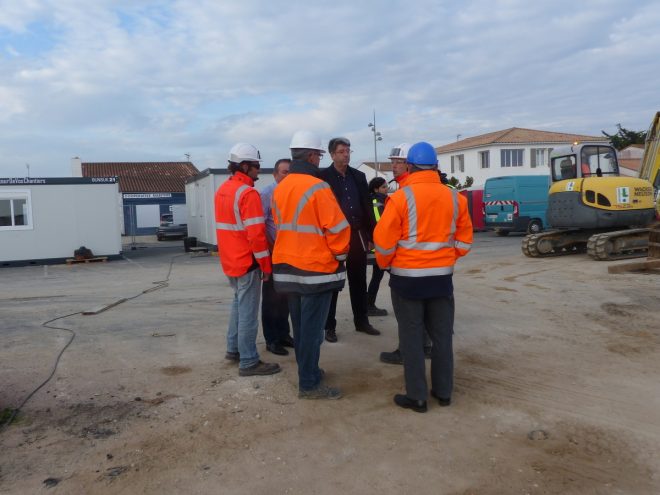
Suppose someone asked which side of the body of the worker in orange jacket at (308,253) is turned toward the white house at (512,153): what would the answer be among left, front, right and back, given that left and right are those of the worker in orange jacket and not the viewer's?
front

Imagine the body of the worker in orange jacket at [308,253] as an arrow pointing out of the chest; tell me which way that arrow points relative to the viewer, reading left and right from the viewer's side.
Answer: facing away from the viewer and to the right of the viewer

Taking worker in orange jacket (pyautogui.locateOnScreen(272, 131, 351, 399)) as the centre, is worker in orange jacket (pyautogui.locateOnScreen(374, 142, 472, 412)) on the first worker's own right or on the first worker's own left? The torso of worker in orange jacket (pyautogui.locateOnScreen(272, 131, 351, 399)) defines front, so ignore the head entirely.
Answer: on the first worker's own right

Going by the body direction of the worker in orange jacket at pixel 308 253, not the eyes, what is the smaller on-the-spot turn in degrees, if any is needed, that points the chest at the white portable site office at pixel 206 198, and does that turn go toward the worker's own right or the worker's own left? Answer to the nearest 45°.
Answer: approximately 45° to the worker's own left

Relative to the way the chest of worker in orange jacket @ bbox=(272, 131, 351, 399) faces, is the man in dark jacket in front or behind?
in front

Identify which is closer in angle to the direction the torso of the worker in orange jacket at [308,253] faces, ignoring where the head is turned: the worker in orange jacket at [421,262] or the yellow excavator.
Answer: the yellow excavator

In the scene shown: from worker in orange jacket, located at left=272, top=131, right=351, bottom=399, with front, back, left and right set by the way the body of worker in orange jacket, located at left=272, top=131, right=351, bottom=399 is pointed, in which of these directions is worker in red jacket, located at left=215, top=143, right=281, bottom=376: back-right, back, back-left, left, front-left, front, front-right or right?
left

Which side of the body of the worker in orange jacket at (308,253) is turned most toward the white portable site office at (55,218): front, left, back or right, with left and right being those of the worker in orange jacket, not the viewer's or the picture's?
left

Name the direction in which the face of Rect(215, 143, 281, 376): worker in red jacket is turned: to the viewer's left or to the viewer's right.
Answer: to the viewer's right
